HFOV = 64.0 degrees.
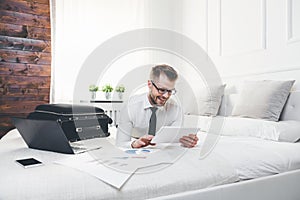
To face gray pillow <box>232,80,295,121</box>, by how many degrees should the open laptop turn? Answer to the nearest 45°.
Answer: approximately 45° to its right

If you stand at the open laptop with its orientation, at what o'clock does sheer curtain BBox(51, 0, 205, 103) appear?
The sheer curtain is roughly at 11 o'clock from the open laptop.

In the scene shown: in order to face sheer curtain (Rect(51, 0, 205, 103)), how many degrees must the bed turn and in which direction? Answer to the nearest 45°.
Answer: approximately 135° to its right

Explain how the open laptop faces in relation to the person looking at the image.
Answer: facing away from the viewer and to the right of the viewer
